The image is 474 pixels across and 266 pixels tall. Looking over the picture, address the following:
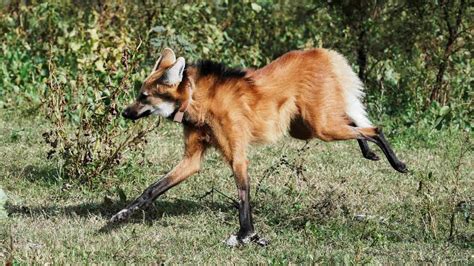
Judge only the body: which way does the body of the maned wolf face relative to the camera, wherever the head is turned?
to the viewer's left
